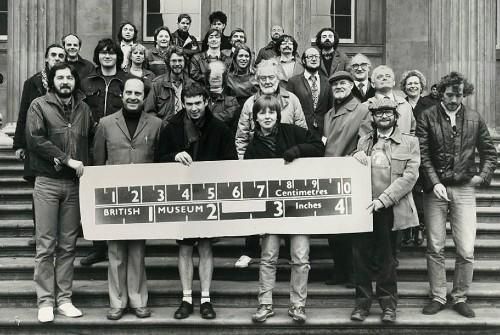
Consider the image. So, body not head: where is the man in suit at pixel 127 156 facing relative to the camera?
toward the camera

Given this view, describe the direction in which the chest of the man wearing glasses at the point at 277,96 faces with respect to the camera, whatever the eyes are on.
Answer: toward the camera

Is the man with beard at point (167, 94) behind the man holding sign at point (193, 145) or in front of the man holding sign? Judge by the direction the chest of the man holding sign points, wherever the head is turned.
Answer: behind

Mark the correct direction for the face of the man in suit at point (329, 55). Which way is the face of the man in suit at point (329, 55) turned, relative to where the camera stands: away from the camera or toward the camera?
toward the camera

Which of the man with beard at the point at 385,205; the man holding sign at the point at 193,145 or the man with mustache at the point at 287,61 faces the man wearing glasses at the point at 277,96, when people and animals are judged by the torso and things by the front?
the man with mustache at the point at 287,61

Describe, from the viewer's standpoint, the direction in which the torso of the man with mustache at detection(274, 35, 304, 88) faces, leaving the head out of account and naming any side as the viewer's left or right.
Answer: facing the viewer

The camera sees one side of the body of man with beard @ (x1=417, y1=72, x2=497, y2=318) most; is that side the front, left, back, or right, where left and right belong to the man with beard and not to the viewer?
front

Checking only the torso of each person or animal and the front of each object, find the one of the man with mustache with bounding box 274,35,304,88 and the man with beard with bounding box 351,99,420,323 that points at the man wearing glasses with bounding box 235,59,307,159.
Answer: the man with mustache with bounding box 274,35,304,88

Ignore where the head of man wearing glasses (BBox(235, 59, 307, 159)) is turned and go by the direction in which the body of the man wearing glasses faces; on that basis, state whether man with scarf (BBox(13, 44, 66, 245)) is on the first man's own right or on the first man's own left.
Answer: on the first man's own right

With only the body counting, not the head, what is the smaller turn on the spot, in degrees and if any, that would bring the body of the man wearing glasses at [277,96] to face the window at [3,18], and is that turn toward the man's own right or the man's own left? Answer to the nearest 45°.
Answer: approximately 135° to the man's own right

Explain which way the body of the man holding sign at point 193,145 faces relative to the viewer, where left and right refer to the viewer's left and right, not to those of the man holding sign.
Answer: facing the viewer

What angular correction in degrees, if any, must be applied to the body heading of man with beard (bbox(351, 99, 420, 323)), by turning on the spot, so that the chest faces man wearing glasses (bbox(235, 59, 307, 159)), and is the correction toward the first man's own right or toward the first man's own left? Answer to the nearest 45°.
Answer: approximately 90° to the first man's own right

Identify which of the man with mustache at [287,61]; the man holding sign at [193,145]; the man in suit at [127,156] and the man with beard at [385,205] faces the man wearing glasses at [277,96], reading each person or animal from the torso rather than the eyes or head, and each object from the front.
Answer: the man with mustache at [287,61]

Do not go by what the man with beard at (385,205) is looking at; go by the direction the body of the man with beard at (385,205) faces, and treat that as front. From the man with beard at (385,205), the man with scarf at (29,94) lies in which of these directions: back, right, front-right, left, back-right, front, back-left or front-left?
right
